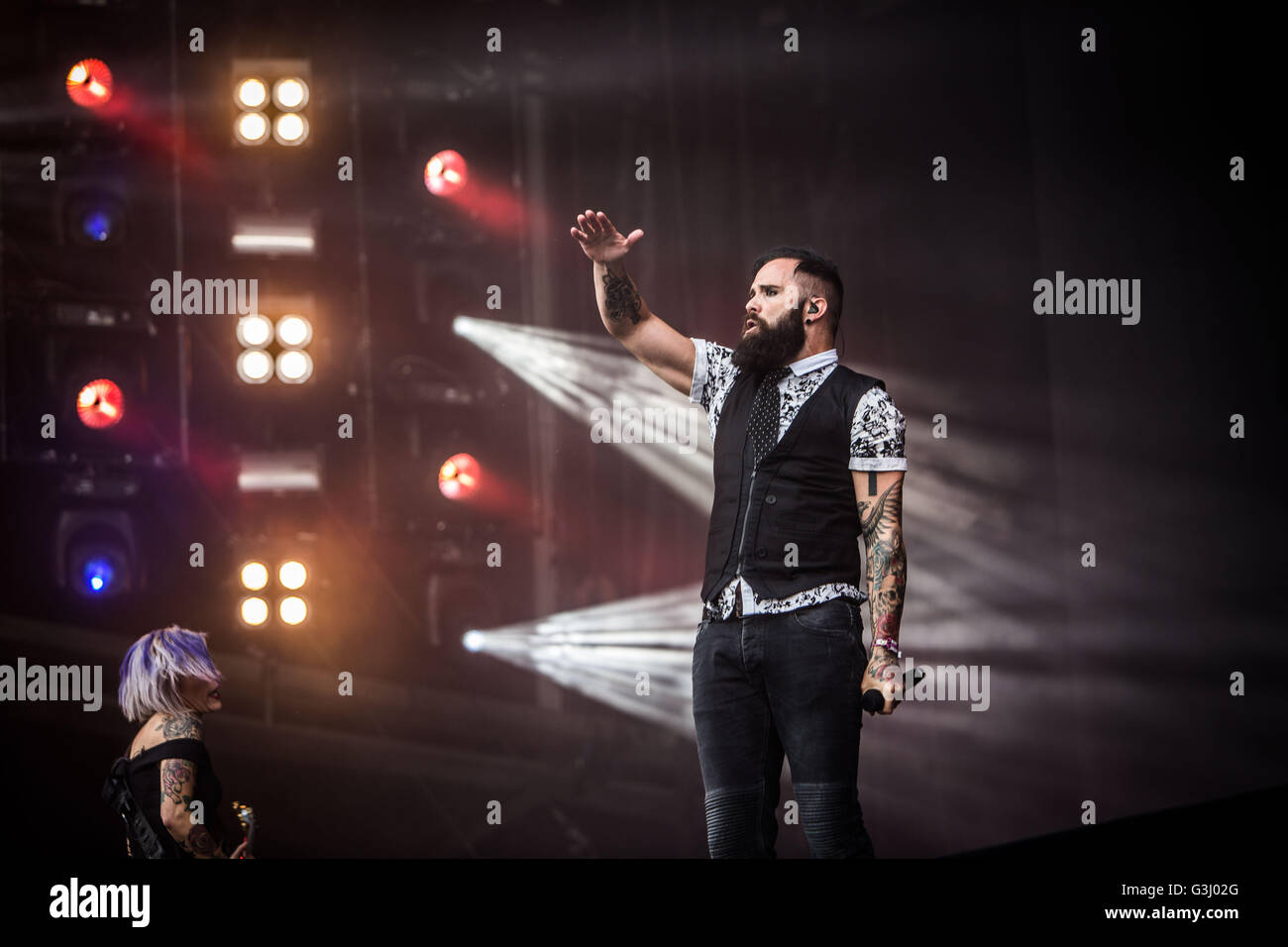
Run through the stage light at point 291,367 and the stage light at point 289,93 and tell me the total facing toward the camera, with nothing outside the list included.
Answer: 2

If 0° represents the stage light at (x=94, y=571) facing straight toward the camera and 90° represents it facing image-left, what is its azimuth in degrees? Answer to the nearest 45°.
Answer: approximately 0°

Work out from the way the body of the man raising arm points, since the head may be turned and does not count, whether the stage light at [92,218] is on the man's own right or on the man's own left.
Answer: on the man's own right
